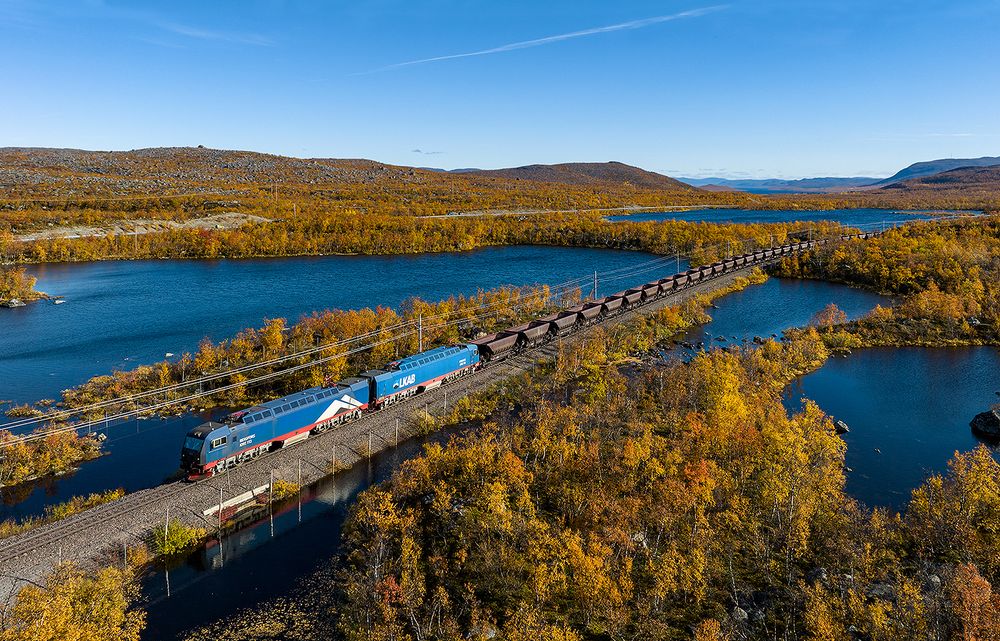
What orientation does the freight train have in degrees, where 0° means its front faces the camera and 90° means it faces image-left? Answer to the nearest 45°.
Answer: approximately 45°

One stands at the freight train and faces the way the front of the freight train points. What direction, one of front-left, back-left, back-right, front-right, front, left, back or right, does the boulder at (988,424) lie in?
back-left
